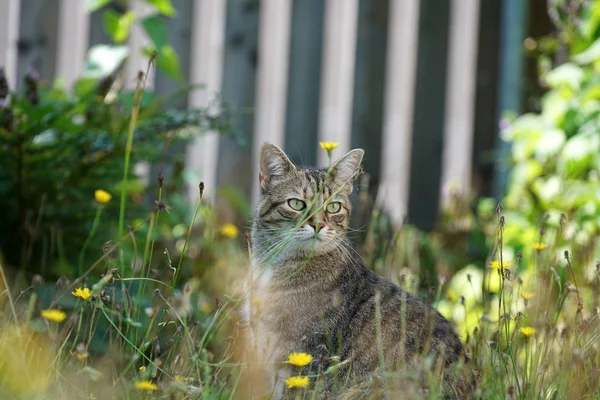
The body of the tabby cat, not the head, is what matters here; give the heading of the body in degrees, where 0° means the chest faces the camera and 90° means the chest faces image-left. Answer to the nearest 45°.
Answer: approximately 45°
